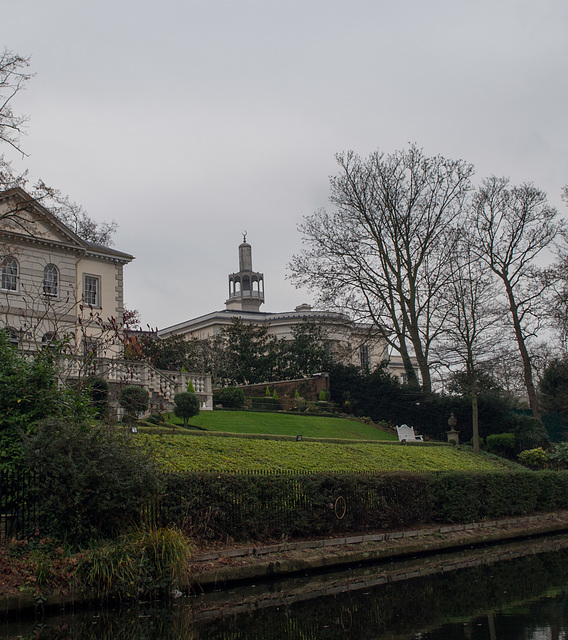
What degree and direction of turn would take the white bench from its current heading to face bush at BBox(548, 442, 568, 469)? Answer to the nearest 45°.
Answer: approximately 45° to its left

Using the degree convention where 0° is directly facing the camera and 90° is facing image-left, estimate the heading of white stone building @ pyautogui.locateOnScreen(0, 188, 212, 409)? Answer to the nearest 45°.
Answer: approximately 315°

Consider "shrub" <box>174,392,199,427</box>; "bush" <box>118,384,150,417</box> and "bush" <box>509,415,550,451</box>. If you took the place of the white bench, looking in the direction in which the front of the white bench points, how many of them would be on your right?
2

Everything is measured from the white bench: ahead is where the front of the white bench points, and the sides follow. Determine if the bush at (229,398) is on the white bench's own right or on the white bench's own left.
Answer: on the white bench's own right

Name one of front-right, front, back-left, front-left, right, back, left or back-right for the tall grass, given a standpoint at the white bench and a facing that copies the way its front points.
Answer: front-right

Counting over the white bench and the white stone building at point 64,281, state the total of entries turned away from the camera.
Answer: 0

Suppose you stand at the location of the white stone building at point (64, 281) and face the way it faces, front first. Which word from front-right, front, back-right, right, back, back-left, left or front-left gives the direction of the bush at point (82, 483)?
front-right

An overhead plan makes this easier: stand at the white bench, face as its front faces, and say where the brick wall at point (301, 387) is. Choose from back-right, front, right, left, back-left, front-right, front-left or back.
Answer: back

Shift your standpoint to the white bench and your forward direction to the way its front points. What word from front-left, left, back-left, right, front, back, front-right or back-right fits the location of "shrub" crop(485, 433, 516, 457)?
front-left

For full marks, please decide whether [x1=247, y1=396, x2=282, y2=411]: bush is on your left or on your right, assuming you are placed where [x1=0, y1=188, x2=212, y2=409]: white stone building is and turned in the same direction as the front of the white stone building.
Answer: on your left

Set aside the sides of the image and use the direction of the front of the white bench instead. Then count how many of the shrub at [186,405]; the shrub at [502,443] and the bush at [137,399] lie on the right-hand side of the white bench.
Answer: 2

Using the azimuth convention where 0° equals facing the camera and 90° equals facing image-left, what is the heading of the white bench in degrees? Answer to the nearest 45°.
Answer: approximately 315°
